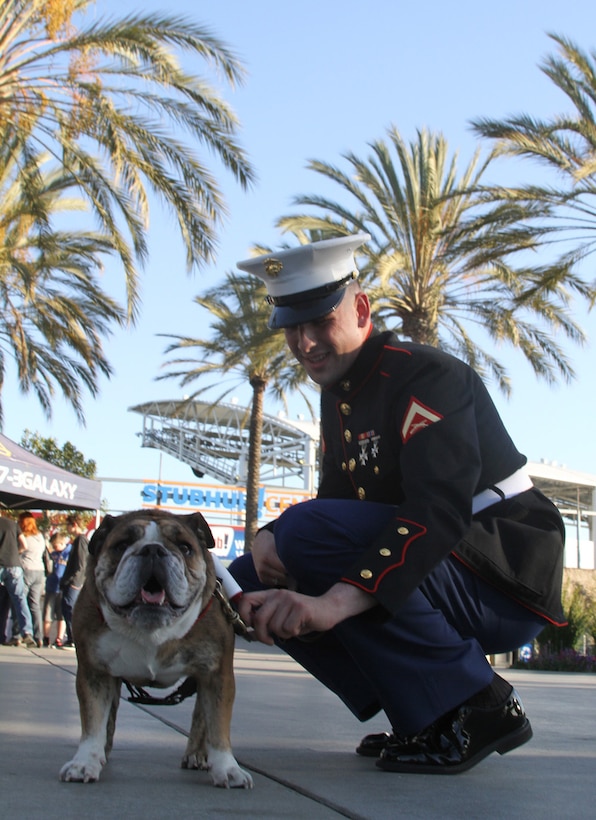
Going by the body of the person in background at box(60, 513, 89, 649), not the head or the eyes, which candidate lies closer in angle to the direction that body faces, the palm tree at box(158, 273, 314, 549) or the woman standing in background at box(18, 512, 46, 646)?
the woman standing in background

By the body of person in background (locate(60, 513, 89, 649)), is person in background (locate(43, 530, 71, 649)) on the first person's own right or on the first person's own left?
on the first person's own right

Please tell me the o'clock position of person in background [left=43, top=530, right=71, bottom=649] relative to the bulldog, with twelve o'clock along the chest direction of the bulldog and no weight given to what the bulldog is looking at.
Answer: The person in background is roughly at 6 o'clock from the bulldog.

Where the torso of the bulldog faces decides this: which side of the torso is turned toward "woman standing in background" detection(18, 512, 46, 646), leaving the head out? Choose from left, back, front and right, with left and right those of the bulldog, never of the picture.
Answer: back

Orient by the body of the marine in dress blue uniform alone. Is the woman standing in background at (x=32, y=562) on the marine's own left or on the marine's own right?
on the marine's own right

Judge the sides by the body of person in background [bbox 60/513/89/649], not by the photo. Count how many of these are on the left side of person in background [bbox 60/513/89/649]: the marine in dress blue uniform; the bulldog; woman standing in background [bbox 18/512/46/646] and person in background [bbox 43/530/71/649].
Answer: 2

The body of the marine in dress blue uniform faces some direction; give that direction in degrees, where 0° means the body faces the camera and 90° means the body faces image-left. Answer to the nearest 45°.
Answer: approximately 45°
